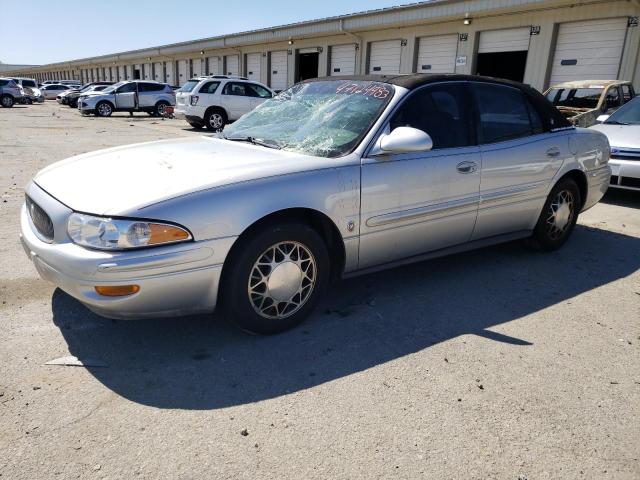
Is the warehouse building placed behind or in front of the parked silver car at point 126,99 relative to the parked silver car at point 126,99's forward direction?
behind

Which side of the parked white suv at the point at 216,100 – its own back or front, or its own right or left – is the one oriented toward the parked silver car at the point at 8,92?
left

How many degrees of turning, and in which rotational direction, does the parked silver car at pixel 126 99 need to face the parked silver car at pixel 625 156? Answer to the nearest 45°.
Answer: approximately 90° to its left

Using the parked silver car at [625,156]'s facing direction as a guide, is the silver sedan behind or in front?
in front

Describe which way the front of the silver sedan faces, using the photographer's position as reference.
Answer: facing the viewer and to the left of the viewer

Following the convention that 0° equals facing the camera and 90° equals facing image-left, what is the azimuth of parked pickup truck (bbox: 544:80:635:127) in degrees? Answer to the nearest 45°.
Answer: approximately 45°

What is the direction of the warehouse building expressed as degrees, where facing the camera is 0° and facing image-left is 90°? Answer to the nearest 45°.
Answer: approximately 45°

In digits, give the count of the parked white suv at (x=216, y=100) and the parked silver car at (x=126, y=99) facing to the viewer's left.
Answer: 1

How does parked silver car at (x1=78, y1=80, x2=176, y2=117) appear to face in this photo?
to the viewer's left

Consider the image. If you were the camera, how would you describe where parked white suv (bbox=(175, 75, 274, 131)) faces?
facing away from the viewer and to the right of the viewer

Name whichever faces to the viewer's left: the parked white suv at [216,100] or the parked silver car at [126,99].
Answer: the parked silver car

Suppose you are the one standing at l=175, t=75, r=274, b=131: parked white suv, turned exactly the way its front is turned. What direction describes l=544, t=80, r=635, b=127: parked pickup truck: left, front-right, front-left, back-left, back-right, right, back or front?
right
